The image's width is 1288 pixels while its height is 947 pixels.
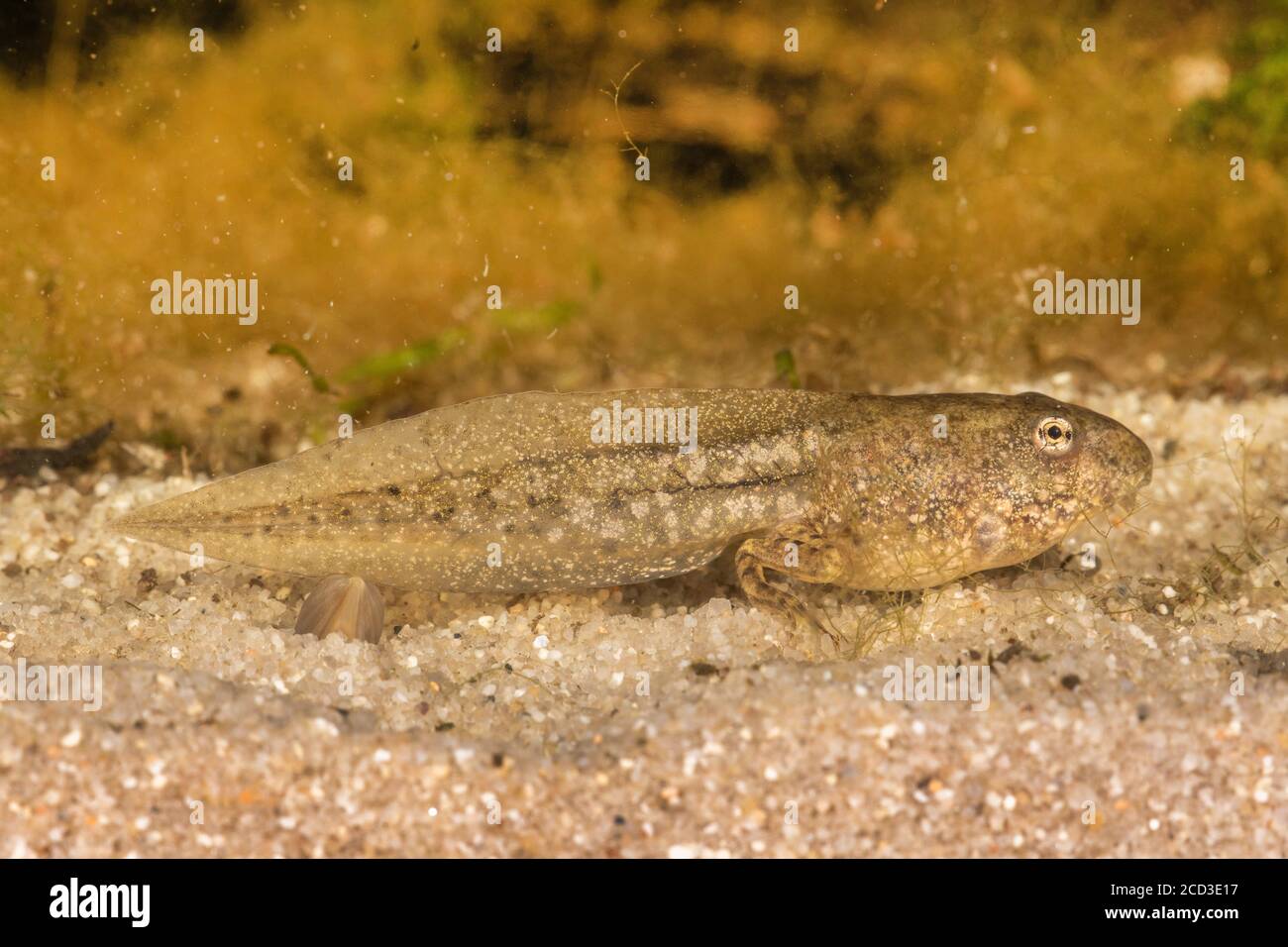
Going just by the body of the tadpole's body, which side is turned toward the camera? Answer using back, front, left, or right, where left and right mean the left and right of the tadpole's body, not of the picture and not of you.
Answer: right
